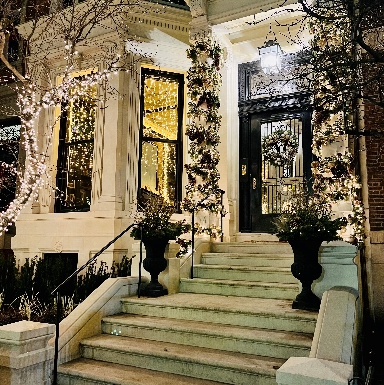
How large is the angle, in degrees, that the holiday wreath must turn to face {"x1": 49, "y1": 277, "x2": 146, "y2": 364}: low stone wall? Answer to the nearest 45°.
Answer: approximately 45° to its right

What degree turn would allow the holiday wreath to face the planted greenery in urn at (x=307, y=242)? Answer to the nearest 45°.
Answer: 0° — it already faces it

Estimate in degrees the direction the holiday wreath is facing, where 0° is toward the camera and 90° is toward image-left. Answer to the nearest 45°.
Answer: approximately 0°

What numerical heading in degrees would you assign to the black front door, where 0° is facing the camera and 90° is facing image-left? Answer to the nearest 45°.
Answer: approximately 0°

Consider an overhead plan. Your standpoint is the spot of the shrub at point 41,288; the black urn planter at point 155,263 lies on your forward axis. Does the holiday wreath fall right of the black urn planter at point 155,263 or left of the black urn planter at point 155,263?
left
